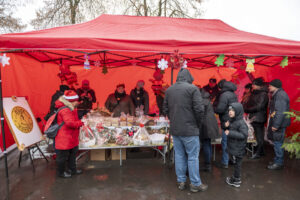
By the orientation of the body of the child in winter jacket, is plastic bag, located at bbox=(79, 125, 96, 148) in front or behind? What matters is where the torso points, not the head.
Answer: in front

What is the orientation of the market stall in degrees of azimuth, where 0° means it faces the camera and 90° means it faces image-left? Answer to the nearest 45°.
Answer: approximately 0°

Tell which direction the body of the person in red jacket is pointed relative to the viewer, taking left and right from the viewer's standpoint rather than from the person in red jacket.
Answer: facing to the right of the viewer

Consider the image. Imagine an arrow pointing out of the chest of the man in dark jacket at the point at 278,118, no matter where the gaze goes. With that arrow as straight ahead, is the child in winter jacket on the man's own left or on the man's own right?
on the man's own left

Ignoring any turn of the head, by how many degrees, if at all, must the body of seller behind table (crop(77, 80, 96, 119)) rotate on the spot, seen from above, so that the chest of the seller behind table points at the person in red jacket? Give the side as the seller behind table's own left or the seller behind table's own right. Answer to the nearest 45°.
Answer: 0° — they already face them

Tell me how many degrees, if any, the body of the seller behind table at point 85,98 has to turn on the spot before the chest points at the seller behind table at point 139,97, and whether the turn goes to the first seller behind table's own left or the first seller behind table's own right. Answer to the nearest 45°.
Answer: approximately 90° to the first seller behind table's own left

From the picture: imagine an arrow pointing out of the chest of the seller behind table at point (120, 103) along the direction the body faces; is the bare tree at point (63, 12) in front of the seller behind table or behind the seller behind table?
behind

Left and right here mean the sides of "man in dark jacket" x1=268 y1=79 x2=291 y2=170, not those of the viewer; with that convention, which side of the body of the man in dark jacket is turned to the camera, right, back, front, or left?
left

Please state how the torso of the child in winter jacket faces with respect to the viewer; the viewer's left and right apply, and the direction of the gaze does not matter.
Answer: facing to the left of the viewer

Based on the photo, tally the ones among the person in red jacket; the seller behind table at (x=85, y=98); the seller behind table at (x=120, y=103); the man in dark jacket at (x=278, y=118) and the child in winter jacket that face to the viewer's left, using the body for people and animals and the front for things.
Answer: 2

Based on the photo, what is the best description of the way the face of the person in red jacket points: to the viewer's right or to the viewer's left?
to the viewer's right

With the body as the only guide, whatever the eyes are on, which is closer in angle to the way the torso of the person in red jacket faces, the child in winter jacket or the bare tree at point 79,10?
the child in winter jacket
